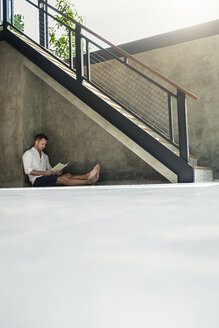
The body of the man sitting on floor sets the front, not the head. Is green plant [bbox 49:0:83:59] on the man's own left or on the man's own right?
on the man's own left

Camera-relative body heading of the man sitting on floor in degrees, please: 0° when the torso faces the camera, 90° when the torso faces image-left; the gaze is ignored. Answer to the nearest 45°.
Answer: approximately 270°
